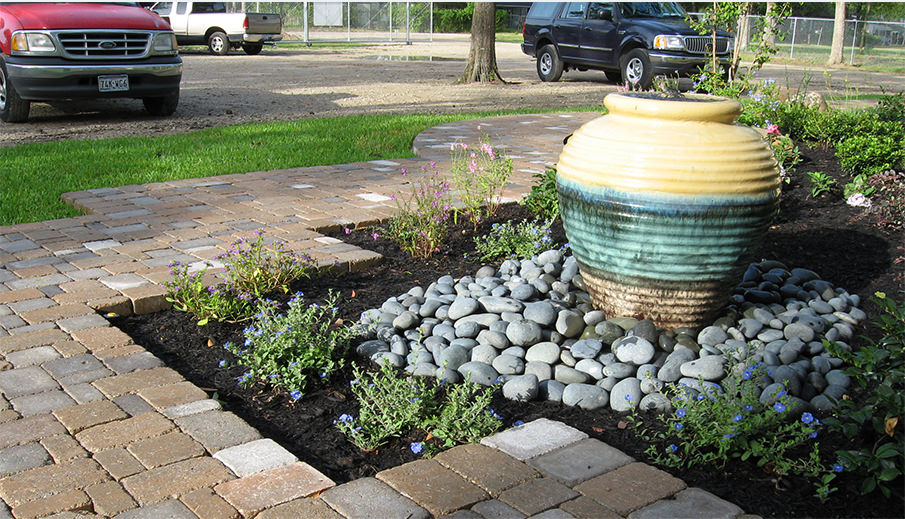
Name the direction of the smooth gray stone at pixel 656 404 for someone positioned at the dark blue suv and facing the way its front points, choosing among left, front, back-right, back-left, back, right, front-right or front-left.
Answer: front-right

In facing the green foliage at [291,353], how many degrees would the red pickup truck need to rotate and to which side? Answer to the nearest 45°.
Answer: approximately 45° to its right

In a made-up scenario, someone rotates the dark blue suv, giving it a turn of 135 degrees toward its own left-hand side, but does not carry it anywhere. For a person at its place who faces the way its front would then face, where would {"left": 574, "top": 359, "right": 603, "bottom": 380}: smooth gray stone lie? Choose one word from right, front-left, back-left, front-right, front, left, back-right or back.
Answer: back

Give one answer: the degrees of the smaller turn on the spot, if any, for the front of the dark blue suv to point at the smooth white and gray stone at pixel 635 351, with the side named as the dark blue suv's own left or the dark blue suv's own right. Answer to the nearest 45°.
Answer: approximately 45° to the dark blue suv's own right

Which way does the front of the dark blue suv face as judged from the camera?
facing the viewer and to the right of the viewer

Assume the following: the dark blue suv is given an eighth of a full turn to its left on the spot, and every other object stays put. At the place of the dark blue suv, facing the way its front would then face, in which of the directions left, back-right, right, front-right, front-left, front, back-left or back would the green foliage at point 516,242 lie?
right

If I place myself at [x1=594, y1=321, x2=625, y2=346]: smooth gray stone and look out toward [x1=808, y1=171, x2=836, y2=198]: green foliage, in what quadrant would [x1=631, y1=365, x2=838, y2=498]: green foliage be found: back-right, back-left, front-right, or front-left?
back-right

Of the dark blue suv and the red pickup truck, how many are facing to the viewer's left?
0
